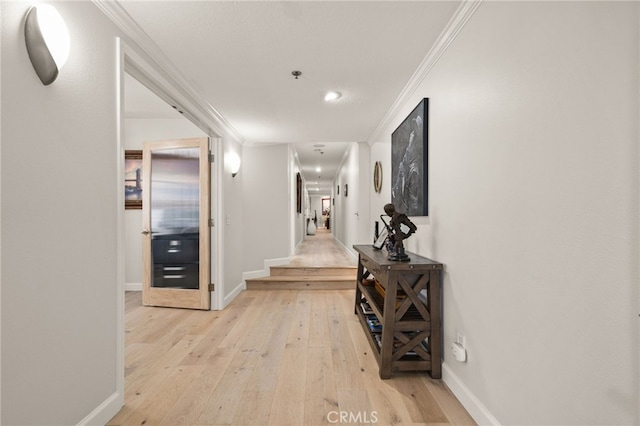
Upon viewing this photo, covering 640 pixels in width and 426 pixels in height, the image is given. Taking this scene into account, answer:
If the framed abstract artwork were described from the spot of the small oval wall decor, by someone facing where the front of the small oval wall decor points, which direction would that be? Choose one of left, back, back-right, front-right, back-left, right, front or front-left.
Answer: left

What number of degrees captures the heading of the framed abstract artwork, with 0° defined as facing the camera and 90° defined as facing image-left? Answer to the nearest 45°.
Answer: approximately 90°

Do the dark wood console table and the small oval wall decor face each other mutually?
no

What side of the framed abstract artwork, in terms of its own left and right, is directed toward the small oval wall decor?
right

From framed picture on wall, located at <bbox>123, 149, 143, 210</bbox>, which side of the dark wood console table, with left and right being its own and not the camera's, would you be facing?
front

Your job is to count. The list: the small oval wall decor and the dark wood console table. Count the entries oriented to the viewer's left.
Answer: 2

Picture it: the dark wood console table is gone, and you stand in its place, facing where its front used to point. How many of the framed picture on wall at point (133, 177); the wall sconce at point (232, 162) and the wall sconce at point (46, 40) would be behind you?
0

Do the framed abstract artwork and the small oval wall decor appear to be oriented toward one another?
no

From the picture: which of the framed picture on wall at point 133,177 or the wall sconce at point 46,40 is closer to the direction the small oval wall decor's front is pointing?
the framed picture on wall

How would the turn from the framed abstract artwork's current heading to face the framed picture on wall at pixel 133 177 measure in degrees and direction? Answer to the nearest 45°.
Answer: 0° — it already faces it

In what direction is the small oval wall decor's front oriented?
to the viewer's left

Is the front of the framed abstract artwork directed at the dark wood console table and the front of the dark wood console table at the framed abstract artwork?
no

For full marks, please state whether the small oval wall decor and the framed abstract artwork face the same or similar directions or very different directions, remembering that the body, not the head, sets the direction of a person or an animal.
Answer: same or similar directions

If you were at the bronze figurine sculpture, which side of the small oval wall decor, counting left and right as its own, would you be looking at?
left

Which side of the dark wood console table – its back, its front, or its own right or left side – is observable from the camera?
left

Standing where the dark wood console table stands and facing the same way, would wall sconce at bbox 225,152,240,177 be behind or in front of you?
in front

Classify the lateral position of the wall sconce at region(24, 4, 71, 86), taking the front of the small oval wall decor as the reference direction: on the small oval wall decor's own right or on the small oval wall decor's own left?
on the small oval wall decor's own left

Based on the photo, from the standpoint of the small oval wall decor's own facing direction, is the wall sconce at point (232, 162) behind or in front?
in front

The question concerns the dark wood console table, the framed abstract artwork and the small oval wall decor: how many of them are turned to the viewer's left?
3
